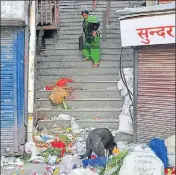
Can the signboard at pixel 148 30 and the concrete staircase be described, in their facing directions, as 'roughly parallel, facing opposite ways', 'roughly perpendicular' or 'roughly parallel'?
roughly parallel

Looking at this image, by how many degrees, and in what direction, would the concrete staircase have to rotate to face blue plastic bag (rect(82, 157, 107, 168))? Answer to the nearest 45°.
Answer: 0° — it already faces it

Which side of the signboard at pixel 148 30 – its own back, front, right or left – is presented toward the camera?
front

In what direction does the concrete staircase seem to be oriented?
toward the camera

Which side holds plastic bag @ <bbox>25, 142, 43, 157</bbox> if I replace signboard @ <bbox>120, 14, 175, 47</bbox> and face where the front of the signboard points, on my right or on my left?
on my right

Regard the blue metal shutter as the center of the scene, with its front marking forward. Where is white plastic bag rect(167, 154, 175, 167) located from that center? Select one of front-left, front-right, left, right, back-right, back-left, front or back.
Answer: front-left
